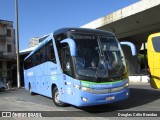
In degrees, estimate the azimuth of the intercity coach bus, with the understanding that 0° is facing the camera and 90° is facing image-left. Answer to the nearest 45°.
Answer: approximately 315°

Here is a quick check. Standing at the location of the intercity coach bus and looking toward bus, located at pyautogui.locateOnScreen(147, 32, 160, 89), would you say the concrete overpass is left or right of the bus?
left

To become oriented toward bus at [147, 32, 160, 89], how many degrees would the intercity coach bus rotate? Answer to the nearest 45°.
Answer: approximately 90° to its left
